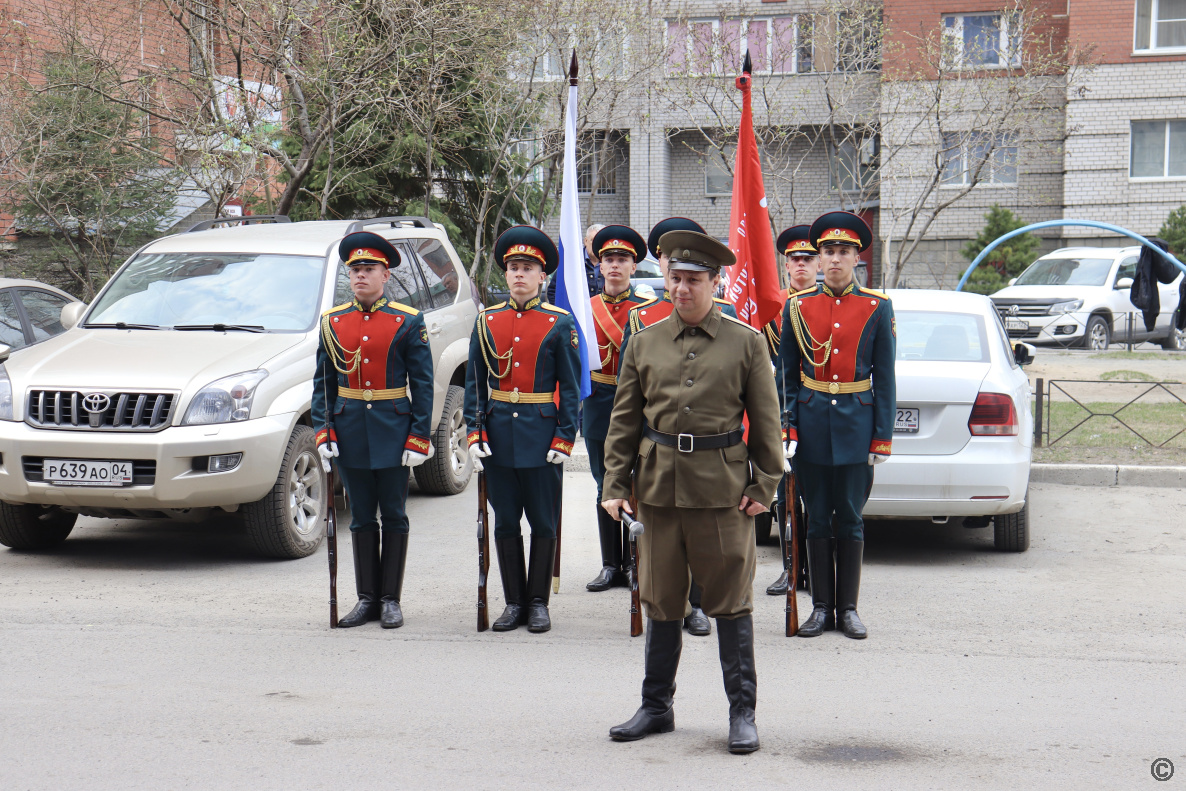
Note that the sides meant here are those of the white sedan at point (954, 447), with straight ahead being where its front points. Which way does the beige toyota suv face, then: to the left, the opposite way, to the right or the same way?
the opposite way

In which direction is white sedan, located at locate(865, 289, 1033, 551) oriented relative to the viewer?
away from the camera

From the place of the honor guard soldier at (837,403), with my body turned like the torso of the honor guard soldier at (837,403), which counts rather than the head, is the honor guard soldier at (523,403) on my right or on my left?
on my right

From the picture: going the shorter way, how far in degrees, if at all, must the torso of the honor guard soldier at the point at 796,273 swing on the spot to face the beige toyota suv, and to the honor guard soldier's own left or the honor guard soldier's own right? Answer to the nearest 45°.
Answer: approximately 90° to the honor guard soldier's own right

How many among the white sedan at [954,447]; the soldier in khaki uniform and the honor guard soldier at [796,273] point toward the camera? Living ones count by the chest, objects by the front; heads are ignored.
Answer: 2

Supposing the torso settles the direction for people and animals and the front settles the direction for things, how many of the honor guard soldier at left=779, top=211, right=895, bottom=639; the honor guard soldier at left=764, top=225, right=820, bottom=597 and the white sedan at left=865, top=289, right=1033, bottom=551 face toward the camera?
2

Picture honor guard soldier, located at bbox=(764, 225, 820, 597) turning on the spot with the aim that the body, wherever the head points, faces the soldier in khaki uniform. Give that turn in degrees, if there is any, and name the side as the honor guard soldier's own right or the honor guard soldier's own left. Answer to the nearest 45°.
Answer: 0° — they already face them

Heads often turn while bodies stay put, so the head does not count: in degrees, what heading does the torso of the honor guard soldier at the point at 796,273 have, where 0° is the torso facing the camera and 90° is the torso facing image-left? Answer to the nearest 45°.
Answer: approximately 0°

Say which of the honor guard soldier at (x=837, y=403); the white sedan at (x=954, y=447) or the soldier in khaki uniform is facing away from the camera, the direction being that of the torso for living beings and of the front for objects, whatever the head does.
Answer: the white sedan

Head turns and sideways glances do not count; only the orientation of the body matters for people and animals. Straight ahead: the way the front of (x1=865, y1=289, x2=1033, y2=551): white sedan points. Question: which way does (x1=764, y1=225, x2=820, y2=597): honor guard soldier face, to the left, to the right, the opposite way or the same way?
the opposite way
